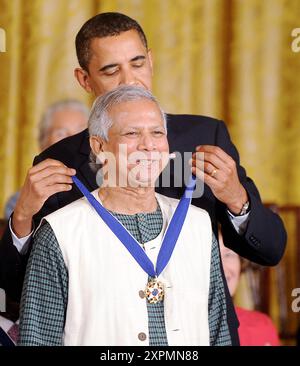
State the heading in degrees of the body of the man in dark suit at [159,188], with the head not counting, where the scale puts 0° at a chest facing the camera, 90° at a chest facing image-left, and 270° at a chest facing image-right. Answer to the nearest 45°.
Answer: approximately 0°

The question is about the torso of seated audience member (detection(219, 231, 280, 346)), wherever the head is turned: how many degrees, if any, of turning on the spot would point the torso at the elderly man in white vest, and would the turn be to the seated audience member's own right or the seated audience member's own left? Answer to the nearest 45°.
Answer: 0° — they already face them

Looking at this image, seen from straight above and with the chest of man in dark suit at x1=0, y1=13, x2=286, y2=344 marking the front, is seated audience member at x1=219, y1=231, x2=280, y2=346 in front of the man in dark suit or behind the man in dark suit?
behind

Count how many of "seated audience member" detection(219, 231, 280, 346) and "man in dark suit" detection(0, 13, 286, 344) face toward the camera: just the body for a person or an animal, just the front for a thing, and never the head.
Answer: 2
